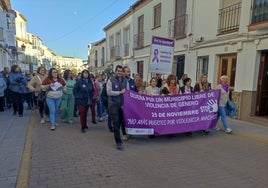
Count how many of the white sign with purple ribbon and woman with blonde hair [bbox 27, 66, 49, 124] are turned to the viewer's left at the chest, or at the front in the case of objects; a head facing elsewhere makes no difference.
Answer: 0

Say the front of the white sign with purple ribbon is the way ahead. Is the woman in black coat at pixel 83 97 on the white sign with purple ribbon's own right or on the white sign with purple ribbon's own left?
on the white sign with purple ribbon's own right

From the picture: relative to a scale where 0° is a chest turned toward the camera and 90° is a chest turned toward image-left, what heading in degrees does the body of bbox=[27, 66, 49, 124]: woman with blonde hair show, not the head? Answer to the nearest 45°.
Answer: approximately 315°

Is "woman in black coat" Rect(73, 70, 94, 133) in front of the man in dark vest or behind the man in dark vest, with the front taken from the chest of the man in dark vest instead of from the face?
behind

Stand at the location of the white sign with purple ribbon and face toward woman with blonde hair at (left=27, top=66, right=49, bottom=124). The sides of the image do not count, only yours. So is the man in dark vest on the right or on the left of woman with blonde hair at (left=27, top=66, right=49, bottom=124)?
left

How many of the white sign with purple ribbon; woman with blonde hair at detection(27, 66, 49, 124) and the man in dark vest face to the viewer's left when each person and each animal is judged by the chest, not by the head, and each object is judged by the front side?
0

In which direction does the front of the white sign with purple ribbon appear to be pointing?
toward the camera

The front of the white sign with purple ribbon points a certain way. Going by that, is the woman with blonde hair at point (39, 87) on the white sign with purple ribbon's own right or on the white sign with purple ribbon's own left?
on the white sign with purple ribbon's own right

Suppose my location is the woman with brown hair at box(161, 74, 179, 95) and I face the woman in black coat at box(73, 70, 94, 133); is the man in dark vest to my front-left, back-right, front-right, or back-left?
front-left

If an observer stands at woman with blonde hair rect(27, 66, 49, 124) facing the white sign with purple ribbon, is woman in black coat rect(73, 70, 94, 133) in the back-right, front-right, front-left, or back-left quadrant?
front-right

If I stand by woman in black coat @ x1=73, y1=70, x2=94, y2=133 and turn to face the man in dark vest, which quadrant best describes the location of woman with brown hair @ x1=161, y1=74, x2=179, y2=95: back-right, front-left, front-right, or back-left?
front-left

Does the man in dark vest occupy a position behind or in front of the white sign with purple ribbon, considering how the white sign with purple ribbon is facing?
in front

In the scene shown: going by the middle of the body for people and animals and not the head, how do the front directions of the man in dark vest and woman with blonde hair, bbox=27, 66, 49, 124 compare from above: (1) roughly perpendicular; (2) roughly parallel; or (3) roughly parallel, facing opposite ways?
roughly parallel

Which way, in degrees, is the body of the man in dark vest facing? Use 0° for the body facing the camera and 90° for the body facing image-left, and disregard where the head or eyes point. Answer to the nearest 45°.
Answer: approximately 315°
